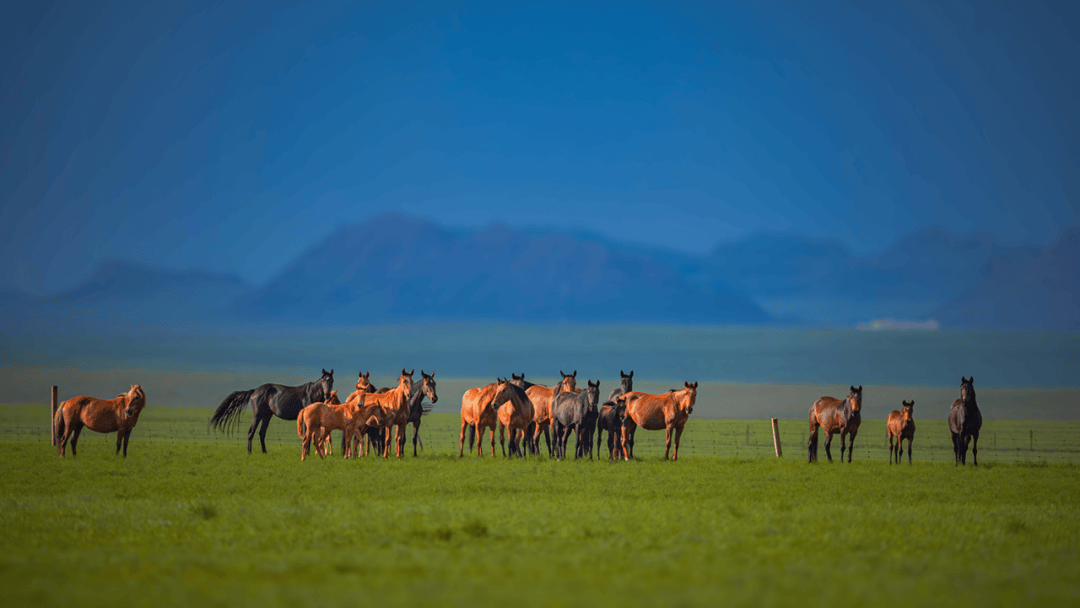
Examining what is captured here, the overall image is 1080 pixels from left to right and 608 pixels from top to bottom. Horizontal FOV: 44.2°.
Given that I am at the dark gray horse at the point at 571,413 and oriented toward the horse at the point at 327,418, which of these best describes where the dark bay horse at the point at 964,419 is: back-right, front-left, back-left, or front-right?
back-left

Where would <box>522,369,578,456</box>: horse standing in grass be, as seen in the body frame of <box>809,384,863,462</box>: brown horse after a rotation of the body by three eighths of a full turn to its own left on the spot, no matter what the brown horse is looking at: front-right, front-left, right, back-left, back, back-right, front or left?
left

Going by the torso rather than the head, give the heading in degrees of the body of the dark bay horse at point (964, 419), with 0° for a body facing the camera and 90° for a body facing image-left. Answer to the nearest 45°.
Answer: approximately 0°

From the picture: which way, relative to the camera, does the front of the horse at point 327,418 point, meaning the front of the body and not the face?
to the viewer's right

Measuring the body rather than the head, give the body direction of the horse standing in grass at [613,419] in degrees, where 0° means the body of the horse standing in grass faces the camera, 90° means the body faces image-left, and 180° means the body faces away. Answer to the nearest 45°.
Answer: approximately 315°

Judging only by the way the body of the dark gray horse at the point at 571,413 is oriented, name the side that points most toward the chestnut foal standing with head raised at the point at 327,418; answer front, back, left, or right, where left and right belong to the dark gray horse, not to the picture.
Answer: right

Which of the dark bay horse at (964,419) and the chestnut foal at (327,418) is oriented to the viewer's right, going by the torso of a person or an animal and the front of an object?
the chestnut foal

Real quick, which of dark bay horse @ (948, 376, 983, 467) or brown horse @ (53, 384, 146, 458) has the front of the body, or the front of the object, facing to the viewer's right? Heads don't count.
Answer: the brown horse

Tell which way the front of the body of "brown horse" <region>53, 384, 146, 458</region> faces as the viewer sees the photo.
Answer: to the viewer's right
